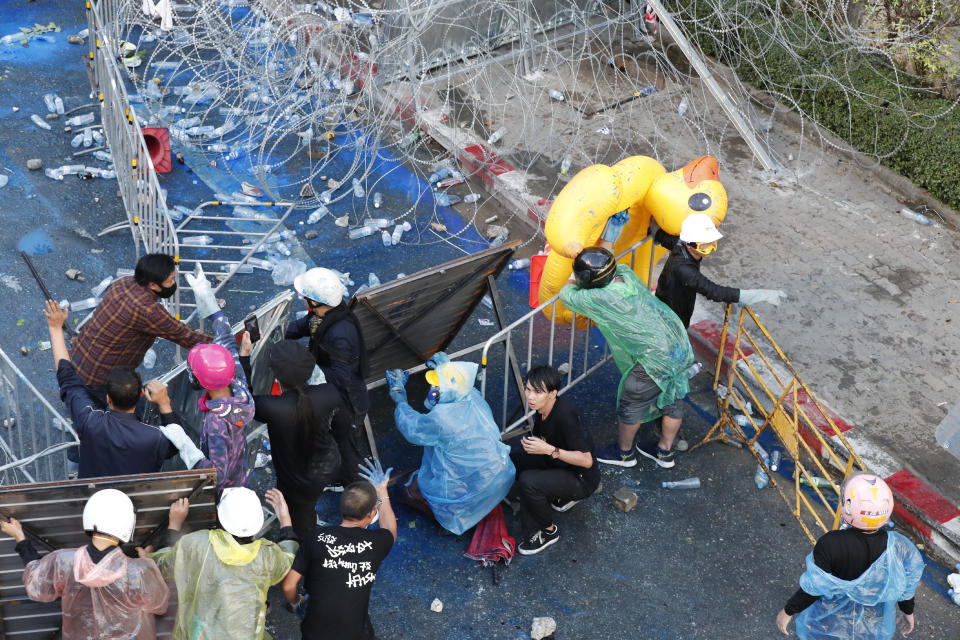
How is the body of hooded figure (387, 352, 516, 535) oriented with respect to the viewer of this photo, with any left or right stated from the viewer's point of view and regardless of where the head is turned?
facing away from the viewer and to the left of the viewer

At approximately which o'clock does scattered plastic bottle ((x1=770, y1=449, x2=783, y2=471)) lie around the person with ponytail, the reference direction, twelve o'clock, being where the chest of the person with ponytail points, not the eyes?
The scattered plastic bottle is roughly at 3 o'clock from the person with ponytail.

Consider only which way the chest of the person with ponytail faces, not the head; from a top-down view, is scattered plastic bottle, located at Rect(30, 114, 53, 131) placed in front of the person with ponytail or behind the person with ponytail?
in front

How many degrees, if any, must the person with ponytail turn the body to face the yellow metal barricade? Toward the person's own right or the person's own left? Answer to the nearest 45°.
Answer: approximately 90° to the person's own right

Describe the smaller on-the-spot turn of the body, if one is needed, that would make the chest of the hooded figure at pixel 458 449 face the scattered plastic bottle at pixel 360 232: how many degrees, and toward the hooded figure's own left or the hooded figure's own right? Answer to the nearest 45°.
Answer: approximately 45° to the hooded figure's own right

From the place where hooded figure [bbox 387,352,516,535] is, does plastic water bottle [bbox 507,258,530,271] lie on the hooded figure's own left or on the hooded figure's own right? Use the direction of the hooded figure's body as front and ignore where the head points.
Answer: on the hooded figure's own right

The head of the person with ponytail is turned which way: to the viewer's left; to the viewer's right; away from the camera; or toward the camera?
away from the camera

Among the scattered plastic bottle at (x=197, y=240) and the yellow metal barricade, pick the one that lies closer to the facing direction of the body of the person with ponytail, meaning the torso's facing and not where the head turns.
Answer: the scattered plastic bottle

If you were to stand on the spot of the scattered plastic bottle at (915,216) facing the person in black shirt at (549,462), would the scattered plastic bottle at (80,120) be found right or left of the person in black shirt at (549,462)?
right

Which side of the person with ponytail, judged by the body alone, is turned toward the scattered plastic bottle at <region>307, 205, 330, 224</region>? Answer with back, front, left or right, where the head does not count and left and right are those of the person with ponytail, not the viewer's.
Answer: front

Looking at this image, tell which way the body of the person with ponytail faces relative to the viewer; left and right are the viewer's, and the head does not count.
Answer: facing away from the viewer

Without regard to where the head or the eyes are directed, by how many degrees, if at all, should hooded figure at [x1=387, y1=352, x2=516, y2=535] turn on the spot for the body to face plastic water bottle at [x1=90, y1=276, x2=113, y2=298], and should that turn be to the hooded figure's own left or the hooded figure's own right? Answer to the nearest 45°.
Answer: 0° — they already face it

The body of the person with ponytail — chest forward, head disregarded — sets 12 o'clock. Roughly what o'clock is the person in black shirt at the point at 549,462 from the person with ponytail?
The person in black shirt is roughly at 3 o'clock from the person with ponytail.

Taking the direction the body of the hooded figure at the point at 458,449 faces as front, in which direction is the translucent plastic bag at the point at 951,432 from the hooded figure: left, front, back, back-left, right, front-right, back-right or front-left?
back-right

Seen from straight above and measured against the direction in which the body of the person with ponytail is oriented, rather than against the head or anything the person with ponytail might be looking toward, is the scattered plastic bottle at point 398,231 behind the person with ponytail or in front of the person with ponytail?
in front
